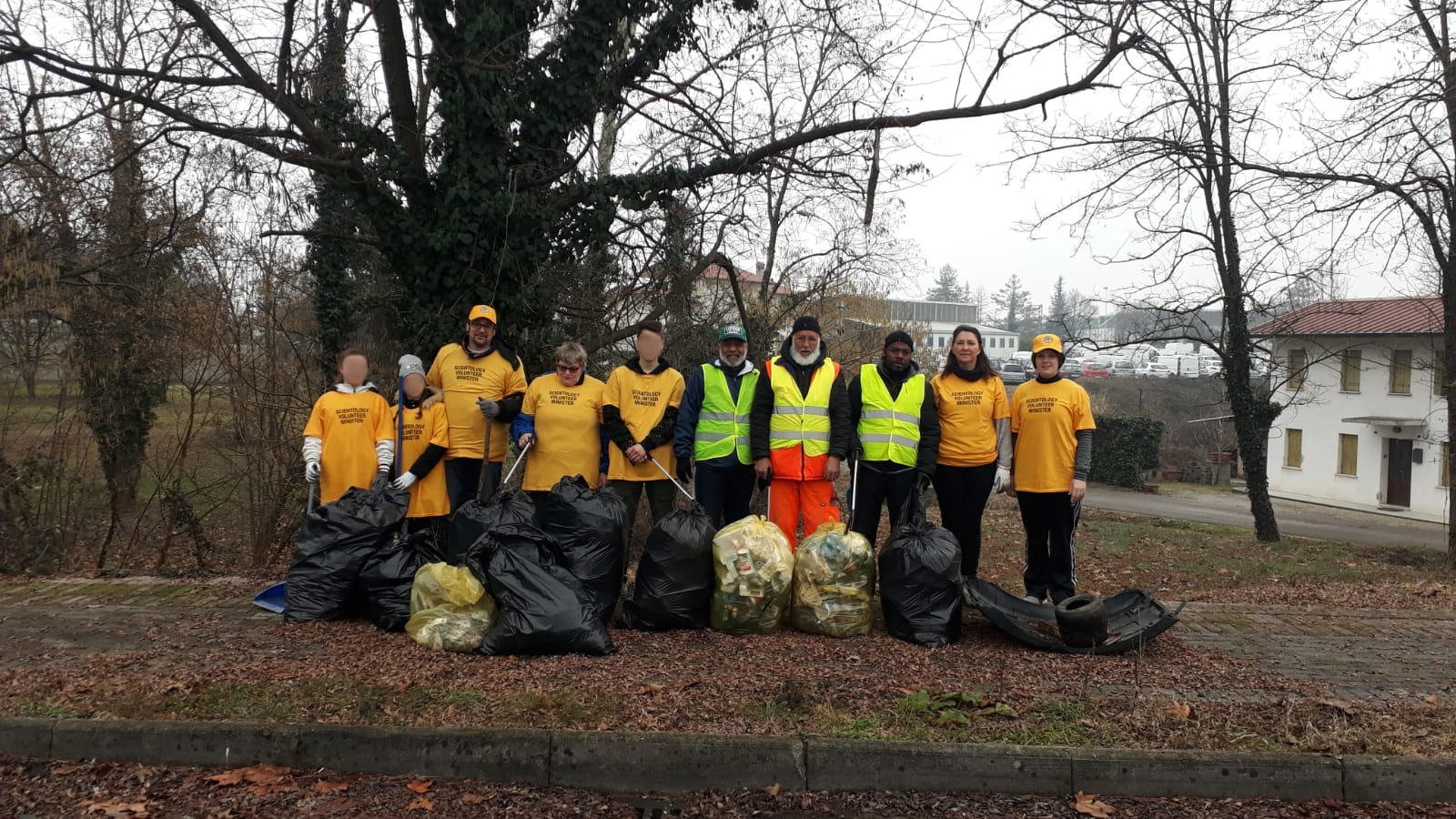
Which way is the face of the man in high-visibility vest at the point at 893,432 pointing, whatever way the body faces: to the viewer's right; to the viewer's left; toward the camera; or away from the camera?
toward the camera

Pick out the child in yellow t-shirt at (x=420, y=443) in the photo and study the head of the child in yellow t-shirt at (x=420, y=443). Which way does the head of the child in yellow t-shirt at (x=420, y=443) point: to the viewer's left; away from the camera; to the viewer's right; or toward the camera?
toward the camera

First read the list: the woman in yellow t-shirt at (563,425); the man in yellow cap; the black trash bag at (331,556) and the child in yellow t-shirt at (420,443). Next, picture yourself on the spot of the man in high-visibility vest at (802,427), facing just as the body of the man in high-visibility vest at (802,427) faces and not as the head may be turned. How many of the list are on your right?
4

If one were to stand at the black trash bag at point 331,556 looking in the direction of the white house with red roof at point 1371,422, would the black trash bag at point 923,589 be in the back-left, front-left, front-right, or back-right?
front-right

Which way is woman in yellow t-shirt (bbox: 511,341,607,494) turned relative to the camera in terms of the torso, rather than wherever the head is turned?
toward the camera

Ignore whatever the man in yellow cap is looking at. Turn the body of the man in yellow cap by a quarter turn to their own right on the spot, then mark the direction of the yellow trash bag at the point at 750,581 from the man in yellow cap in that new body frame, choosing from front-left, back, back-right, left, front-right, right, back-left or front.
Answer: back-left

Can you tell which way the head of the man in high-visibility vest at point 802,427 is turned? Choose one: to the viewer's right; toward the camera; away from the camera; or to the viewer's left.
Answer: toward the camera

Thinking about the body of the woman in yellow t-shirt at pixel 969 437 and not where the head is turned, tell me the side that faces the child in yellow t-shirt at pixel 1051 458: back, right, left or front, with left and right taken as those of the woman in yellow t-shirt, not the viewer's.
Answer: left

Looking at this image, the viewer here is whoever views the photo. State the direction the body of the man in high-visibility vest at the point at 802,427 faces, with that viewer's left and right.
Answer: facing the viewer

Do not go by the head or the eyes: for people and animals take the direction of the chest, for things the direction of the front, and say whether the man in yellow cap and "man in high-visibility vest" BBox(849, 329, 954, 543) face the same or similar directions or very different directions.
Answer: same or similar directions

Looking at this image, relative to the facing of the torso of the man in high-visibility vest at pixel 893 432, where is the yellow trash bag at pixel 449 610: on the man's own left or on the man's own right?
on the man's own right

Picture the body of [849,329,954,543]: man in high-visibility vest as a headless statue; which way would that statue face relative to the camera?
toward the camera

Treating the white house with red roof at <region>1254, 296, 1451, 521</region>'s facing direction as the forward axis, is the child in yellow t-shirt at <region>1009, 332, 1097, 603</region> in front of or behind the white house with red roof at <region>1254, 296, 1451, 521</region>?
in front
